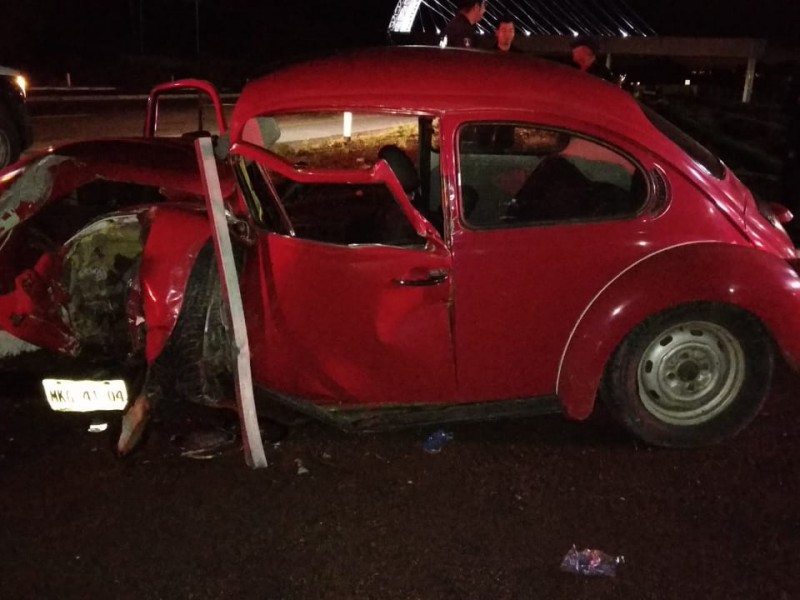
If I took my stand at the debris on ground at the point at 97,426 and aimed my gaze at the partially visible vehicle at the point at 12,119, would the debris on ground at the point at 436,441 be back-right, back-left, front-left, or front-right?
back-right

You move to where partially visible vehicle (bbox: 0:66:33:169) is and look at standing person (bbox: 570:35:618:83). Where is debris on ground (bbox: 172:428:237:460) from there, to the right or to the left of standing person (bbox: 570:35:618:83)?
right

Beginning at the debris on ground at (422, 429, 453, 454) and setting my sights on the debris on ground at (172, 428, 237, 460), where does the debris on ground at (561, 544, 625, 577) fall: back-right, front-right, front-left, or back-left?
back-left
